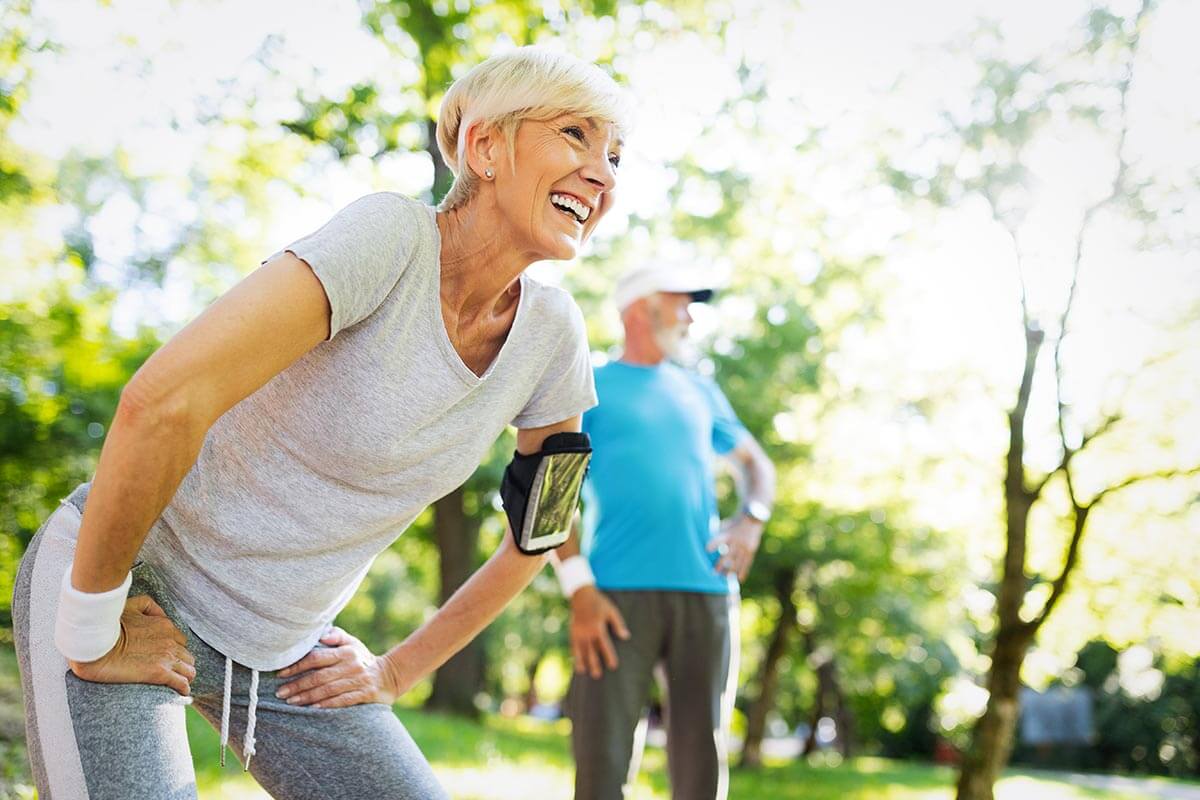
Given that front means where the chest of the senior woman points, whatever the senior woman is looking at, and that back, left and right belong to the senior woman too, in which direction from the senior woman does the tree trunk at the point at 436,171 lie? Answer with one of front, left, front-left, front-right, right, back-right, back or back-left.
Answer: back-left

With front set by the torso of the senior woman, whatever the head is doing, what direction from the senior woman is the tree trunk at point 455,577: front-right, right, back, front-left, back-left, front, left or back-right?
back-left

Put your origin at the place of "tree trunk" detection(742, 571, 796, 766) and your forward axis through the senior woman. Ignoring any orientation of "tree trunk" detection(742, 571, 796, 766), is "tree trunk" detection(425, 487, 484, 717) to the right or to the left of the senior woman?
right

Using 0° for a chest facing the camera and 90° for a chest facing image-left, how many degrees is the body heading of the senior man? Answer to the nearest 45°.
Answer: approximately 0°

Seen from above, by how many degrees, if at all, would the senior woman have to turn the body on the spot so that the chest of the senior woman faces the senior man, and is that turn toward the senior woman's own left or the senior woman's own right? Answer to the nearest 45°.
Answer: approximately 90° to the senior woman's own left

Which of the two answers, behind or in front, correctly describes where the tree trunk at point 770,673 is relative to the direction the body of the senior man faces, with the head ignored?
behind

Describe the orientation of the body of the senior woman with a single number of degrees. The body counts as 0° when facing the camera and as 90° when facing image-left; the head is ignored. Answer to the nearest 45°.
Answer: approximately 315°
